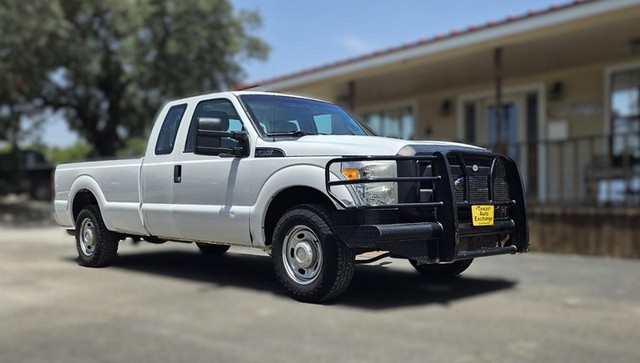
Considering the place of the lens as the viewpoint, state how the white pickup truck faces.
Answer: facing the viewer and to the right of the viewer
